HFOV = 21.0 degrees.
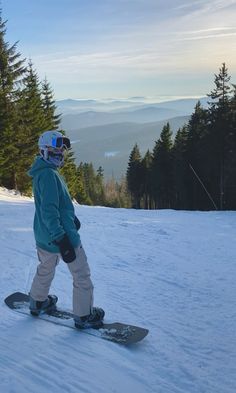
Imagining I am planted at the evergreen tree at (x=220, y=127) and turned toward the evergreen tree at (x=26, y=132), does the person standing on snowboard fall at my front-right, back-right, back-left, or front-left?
front-left

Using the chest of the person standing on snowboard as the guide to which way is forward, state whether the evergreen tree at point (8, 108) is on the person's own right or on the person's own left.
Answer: on the person's own left

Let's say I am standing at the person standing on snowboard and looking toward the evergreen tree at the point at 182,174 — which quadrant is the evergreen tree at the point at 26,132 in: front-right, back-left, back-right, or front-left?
front-left

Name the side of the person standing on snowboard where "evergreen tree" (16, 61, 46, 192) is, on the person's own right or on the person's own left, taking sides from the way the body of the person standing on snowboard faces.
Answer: on the person's own left
